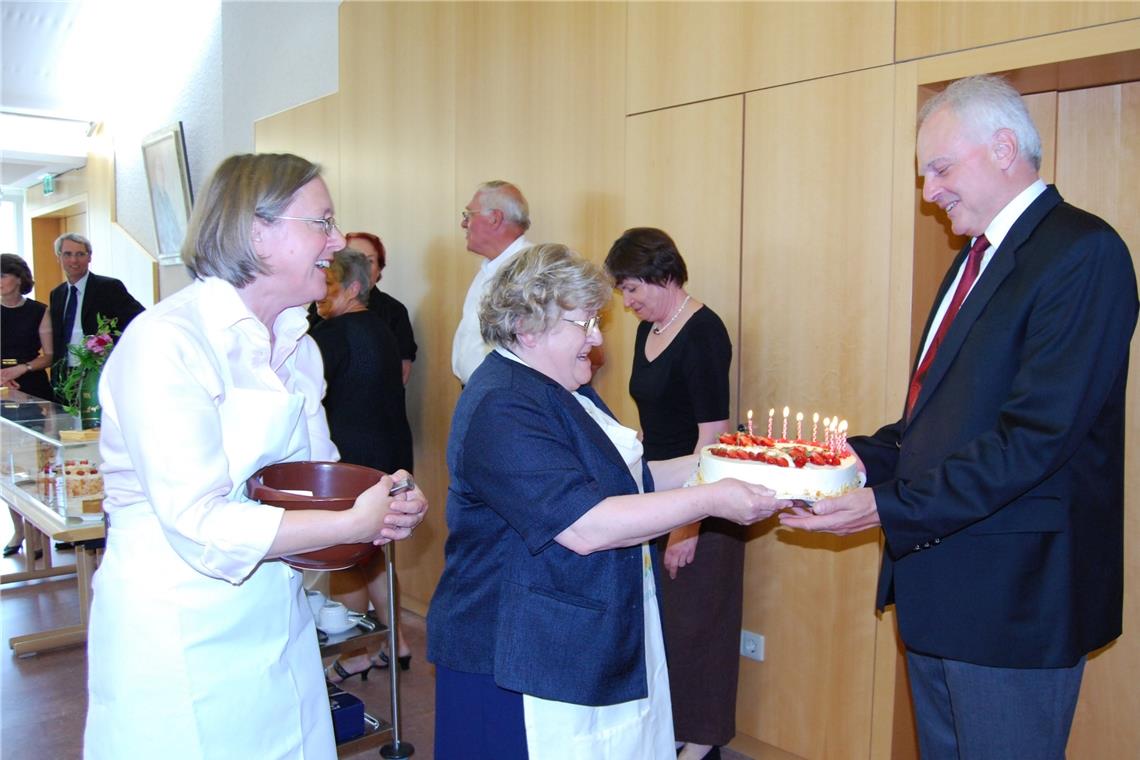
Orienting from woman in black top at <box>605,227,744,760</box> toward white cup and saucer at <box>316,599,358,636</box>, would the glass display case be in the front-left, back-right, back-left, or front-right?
front-right

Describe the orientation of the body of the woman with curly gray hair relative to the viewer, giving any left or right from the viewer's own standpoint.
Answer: facing to the right of the viewer

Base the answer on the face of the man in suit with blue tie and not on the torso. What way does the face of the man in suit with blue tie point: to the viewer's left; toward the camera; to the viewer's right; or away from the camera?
toward the camera

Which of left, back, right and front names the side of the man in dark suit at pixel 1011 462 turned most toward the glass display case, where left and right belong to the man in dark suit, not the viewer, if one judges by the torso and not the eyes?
front

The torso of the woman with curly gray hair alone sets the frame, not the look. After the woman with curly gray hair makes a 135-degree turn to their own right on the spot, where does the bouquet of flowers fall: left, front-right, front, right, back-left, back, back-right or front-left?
right

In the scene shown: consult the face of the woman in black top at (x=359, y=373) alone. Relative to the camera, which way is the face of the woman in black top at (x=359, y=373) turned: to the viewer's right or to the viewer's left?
to the viewer's left

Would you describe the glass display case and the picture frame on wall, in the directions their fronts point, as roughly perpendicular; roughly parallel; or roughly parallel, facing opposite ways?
roughly parallel

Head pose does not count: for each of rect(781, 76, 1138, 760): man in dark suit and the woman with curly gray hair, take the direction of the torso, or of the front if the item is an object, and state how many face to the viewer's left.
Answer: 1

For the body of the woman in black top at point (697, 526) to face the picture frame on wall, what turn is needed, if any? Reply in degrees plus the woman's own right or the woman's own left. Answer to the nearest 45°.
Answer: approximately 90° to the woman's own right

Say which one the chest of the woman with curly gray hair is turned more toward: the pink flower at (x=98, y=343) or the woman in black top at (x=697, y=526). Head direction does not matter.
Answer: the woman in black top

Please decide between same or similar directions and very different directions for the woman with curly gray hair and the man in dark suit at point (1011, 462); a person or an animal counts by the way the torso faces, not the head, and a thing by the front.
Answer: very different directions

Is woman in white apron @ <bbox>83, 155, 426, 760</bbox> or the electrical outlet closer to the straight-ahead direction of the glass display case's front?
the woman in white apron

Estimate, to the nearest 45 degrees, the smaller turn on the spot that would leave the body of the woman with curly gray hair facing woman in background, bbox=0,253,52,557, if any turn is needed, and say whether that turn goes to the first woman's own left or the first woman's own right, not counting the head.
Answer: approximately 135° to the first woman's own left

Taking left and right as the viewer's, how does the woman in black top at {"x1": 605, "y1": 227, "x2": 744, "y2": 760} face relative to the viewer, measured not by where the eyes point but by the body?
facing the viewer and to the left of the viewer

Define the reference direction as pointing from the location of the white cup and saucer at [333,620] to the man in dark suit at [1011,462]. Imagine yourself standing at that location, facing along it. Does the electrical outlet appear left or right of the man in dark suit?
left

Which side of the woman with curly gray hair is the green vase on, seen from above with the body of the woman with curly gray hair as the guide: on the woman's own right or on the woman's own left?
on the woman's own left

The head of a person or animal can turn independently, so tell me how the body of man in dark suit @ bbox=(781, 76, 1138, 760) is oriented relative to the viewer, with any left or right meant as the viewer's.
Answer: facing to the left of the viewer

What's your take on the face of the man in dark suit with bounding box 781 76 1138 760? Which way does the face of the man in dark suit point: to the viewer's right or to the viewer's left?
to the viewer's left

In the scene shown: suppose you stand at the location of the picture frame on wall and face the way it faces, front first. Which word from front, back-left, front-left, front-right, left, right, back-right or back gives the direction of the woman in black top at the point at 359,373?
front-left
